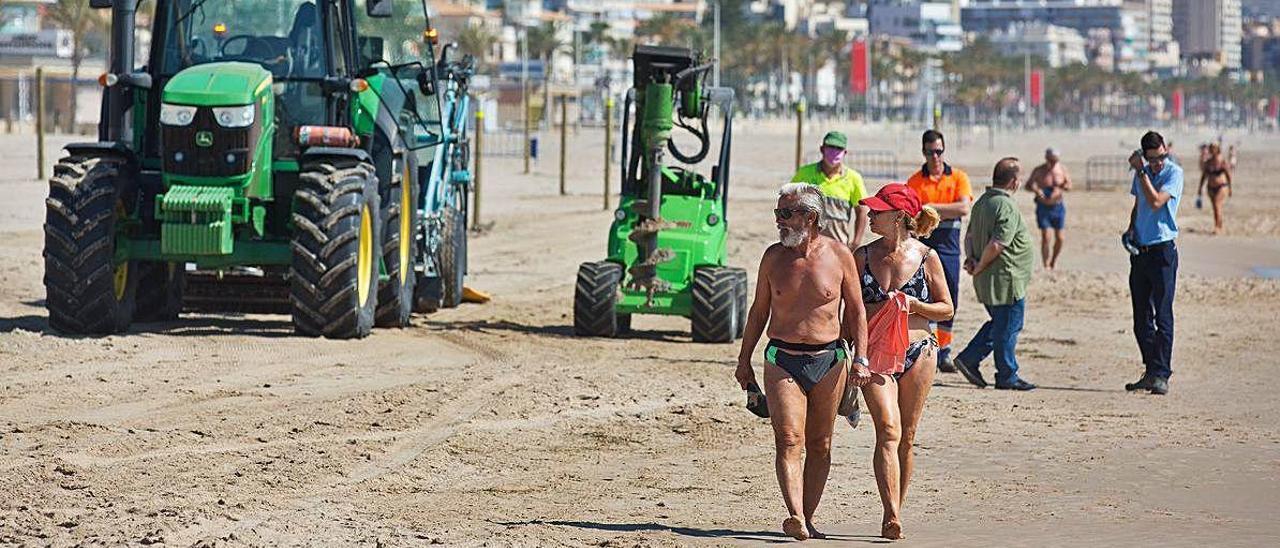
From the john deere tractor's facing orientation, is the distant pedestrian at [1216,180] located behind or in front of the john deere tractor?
behind

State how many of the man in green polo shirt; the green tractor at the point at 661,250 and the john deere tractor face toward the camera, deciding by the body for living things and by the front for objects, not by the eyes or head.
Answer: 2

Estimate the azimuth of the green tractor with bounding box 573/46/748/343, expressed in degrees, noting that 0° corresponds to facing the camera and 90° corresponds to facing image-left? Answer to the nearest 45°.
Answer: approximately 0°

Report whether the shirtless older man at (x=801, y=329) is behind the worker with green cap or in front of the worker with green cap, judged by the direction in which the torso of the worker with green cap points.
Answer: in front

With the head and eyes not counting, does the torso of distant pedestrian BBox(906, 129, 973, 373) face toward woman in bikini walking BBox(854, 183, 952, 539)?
yes

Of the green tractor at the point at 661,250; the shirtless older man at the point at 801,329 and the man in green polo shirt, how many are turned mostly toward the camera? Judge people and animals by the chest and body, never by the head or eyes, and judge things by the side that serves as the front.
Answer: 2

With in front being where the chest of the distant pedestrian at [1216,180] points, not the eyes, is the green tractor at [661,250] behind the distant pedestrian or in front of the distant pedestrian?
in front
